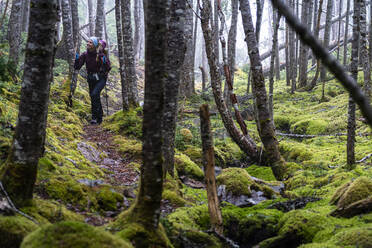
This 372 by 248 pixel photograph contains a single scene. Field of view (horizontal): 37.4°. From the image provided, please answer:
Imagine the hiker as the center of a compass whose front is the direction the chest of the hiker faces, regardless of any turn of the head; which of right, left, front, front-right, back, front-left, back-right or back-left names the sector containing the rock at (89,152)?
front-left

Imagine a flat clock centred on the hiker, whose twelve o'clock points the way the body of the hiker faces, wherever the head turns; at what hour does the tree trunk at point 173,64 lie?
The tree trunk is roughly at 10 o'clock from the hiker.

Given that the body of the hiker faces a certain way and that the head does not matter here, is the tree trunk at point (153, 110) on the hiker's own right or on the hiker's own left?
on the hiker's own left

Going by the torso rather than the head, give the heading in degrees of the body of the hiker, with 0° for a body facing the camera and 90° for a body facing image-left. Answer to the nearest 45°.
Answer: approximately 45°

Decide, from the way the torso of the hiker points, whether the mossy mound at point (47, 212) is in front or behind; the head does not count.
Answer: in front

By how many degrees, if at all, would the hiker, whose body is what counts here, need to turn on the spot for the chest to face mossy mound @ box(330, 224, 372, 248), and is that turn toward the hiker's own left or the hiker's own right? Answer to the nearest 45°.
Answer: approximately 45° to the hiker's own left

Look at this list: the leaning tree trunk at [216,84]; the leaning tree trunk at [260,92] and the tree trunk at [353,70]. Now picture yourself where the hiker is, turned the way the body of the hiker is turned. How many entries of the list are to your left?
3

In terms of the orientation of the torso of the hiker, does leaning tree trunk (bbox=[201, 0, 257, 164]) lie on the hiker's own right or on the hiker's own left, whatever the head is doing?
on the hiker's own left

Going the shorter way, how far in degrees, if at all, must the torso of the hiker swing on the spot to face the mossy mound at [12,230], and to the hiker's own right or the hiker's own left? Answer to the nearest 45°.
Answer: approximately 45° to the hiker's own left
